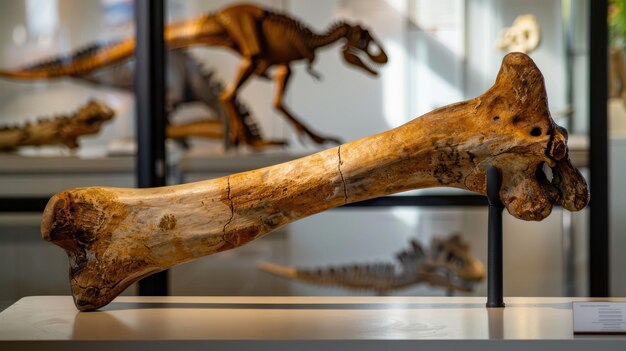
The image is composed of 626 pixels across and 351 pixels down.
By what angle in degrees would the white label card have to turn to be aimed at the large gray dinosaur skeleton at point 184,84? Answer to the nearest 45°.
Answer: approximately 135° to its right

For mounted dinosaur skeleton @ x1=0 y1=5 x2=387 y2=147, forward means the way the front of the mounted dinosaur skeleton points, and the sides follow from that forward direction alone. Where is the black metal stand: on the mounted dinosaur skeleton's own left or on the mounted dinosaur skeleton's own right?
on the mounted dinosaur skeleton's own right

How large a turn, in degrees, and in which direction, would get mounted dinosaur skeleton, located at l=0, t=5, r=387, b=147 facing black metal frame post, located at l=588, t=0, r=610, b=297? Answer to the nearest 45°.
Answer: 0° — it already faces it

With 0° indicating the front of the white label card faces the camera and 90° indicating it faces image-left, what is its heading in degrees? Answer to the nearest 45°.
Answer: approximately 0°

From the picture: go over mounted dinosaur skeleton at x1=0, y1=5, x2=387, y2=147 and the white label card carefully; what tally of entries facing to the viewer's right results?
1

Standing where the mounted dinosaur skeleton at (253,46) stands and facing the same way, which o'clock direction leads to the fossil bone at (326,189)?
The fossil bone is roughly at 3 o'clock from the mounted dinosaur skeleton.

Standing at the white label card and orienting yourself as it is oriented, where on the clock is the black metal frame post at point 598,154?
The black metal frame post is roughly at 6 o'clock from the white label card.

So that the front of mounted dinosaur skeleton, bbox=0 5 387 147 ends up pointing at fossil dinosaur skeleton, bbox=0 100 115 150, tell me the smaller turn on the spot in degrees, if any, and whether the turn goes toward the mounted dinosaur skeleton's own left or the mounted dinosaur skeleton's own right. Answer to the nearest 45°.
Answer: approximately 180°

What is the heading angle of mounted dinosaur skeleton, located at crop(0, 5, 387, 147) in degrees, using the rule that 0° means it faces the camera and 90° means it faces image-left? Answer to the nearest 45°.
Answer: approximately 270°
